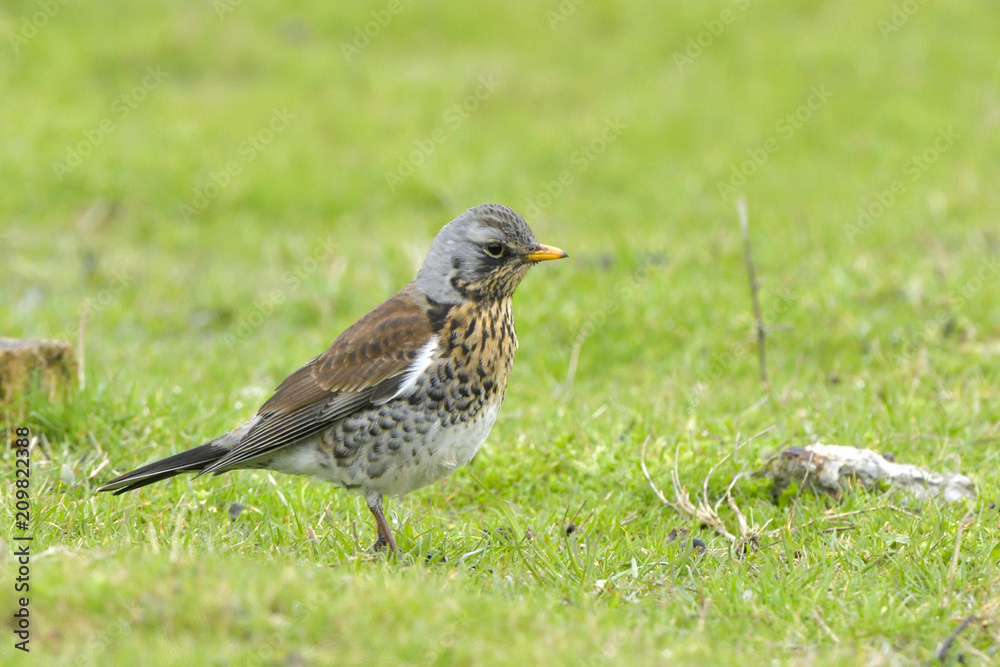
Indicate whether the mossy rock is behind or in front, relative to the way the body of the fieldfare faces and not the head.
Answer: behind

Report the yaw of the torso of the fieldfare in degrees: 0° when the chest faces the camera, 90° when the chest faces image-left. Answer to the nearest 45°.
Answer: approximately 270°
